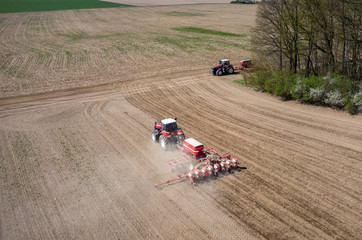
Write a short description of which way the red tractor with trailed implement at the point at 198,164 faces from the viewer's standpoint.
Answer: facing away from the viewer and to the left of the viewer

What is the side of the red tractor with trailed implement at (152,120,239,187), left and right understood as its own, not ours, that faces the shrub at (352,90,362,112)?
right

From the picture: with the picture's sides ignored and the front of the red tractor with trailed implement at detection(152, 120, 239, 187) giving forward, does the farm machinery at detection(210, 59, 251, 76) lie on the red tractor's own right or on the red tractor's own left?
on the red tractor's own right

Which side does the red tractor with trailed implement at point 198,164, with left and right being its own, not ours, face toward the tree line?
right

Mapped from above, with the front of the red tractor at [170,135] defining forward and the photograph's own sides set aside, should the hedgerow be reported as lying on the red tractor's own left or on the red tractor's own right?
on the red tractor's own right

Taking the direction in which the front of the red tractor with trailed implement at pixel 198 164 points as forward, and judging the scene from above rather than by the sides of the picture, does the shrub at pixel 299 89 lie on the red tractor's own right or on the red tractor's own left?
on the red tractor's own right
